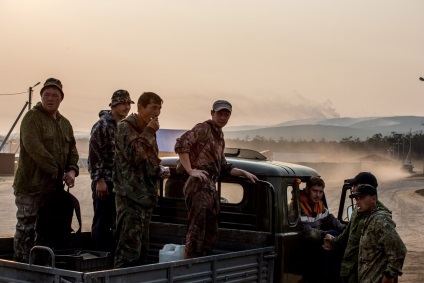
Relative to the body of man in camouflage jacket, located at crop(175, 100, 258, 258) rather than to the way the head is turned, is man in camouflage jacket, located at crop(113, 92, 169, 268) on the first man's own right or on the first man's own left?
on the first man's own right

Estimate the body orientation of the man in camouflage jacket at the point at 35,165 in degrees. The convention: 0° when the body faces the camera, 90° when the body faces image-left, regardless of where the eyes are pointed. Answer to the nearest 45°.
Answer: approximately 315°

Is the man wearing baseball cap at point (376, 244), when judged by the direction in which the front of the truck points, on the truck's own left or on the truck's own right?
on the truck's own right

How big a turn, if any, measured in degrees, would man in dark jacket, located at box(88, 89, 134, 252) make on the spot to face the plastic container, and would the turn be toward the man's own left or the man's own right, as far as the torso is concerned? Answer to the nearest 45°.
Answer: approximately 45° to the man's own right

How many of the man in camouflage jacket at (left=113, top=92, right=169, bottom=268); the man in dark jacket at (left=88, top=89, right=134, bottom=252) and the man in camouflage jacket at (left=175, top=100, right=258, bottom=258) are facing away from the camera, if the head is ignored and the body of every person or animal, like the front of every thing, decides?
0

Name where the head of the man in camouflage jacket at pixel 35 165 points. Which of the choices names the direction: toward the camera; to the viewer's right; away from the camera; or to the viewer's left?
toward the camera

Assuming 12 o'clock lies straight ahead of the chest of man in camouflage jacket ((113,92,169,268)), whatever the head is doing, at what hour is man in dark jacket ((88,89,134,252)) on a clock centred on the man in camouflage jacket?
The man in dark jacket is roughly at 7 o'clock from the man in camouflage jacket.

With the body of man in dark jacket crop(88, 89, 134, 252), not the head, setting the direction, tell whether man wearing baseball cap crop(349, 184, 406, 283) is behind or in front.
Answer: in front

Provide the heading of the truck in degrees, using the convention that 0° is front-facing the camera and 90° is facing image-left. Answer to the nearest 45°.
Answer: approximately 225°

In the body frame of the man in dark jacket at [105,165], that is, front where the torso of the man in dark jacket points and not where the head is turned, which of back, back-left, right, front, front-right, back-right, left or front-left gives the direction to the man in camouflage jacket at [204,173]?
front-right

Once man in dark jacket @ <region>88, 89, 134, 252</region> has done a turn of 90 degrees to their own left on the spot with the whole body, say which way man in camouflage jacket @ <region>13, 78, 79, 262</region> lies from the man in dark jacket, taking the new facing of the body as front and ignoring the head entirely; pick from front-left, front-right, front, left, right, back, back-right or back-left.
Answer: back-left

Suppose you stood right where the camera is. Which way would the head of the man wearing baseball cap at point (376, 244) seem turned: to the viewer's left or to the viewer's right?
to the viewer's left

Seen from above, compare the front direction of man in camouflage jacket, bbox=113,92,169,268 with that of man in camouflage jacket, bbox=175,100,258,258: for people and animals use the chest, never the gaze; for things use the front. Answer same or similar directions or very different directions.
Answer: same or similar directions
